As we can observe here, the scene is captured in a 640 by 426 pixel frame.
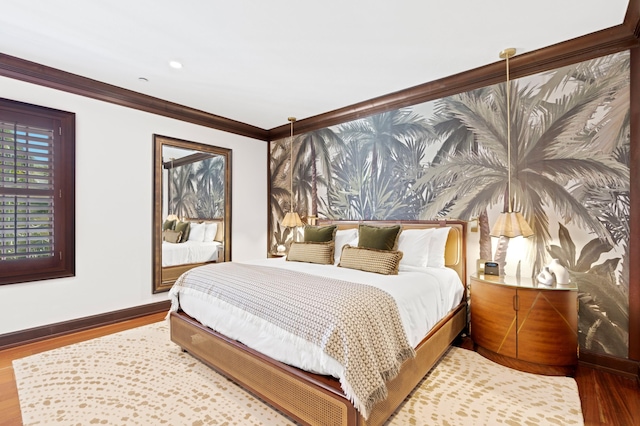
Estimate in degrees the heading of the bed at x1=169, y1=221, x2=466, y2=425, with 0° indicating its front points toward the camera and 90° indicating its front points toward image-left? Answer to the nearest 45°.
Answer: approximately 45°

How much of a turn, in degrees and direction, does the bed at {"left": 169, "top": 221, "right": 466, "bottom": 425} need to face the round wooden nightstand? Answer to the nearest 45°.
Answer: approximately 135° to its left

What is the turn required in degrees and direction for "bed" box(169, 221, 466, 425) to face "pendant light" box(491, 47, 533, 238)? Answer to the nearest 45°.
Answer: approximately 135° to its left

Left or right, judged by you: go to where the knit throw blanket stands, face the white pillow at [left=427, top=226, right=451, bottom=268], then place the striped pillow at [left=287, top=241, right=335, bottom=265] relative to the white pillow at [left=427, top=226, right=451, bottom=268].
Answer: left
